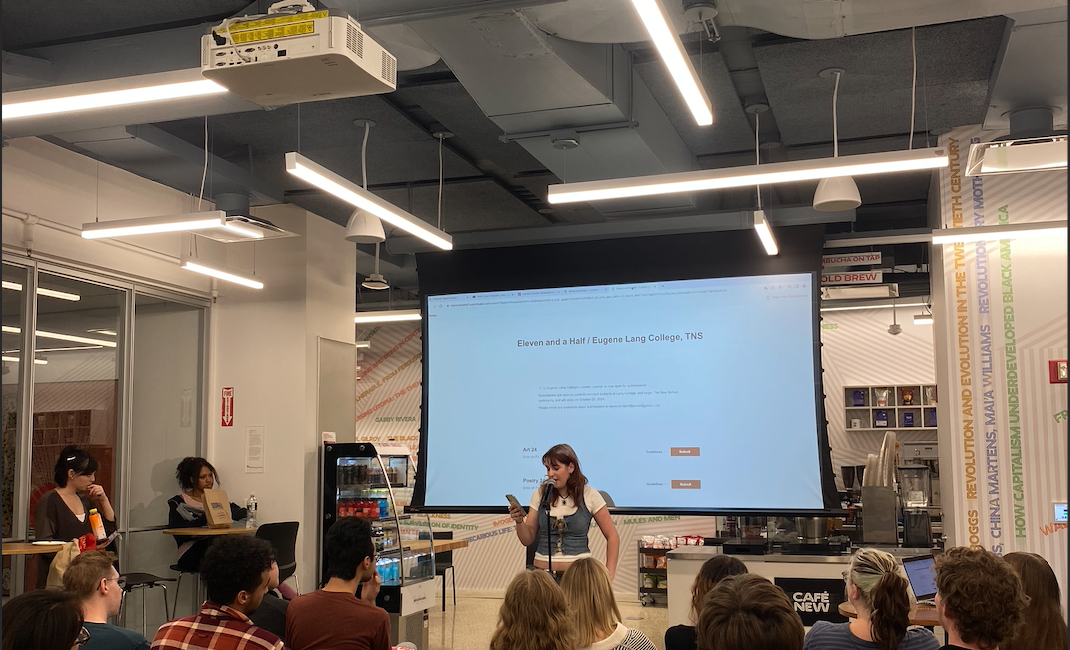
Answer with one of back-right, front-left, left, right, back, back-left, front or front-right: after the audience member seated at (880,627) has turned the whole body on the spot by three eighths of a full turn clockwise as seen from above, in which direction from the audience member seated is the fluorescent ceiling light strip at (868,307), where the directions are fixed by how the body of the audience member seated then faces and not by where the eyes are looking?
left

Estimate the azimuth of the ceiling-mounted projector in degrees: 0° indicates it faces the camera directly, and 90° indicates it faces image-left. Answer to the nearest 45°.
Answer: approximately 225°

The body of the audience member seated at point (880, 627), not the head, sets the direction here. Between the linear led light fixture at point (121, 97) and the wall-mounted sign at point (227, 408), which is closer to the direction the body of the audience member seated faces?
the wall-mounted sign

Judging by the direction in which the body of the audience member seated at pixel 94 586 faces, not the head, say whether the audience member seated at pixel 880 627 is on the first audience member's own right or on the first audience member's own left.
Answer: on the first audience member's own right

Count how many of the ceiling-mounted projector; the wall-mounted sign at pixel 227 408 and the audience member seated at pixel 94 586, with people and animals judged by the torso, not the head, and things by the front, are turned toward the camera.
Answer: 1

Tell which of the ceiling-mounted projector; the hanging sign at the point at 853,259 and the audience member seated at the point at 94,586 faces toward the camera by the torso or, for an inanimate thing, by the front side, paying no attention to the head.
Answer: the hanging sign

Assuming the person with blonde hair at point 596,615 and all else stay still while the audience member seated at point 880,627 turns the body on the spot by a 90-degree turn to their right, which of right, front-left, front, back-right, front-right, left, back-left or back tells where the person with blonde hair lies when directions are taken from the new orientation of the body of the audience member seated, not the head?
back-left

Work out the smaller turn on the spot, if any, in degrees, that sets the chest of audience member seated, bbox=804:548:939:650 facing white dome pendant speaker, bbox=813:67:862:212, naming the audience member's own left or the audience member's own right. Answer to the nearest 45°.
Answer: approximately 45° to the audience member's own right

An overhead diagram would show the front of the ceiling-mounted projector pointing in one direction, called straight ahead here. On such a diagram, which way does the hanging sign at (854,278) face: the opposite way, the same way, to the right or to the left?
the opposite way

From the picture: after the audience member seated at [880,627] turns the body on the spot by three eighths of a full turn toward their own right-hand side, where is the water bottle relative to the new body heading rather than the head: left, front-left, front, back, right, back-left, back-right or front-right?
back-left

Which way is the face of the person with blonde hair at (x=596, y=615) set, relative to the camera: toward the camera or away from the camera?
away from the camera

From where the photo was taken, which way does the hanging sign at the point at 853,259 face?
toward the camera

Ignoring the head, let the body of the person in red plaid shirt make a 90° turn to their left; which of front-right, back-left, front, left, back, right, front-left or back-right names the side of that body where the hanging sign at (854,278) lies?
right

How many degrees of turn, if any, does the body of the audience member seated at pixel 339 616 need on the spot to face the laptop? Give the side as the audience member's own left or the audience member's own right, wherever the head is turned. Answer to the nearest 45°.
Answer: approximately 45° to the audience member's own right

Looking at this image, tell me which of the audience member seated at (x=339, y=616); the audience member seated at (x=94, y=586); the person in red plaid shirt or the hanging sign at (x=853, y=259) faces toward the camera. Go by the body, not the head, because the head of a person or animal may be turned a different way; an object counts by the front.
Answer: the hanging sign

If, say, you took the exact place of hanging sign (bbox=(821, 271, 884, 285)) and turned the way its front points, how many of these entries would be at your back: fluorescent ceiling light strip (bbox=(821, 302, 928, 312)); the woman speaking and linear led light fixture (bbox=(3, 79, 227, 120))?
1

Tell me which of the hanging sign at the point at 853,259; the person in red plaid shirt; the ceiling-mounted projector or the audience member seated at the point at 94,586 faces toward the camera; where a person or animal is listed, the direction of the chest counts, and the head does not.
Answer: the hanging sign

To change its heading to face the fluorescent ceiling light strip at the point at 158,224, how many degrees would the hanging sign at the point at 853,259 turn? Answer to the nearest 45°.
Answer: approximately 45° to its right

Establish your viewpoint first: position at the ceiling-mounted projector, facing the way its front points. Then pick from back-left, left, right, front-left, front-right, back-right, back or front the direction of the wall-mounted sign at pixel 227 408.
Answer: front-left

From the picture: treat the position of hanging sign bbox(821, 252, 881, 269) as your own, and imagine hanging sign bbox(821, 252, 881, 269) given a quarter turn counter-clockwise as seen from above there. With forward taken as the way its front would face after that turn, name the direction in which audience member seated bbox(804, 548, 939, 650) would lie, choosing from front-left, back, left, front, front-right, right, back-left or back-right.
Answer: right

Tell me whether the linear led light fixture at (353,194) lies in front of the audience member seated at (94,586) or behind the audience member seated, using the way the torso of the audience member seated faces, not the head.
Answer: in front

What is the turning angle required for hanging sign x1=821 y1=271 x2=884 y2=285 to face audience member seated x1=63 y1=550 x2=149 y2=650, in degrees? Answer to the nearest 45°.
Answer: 0° — it already faces them
